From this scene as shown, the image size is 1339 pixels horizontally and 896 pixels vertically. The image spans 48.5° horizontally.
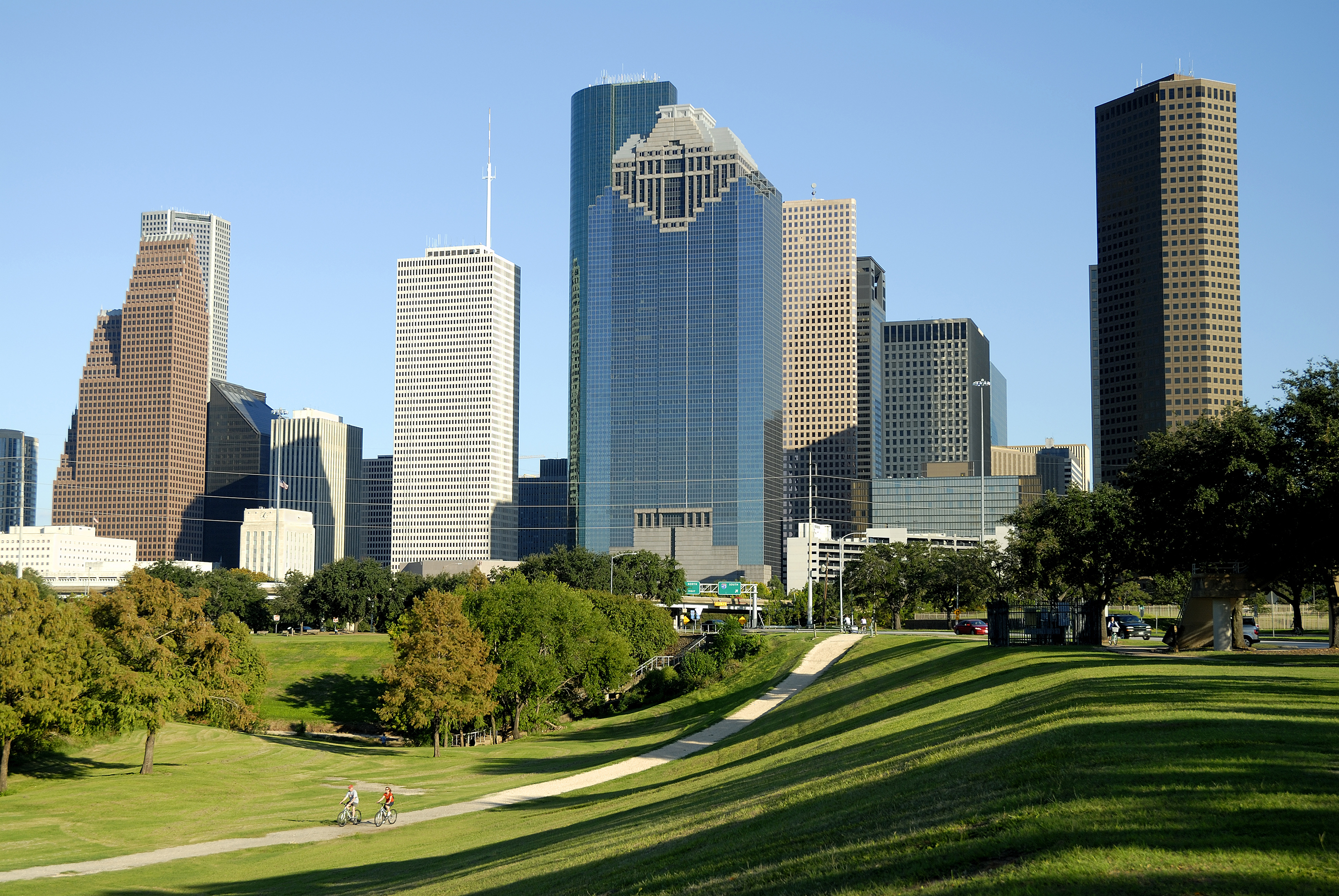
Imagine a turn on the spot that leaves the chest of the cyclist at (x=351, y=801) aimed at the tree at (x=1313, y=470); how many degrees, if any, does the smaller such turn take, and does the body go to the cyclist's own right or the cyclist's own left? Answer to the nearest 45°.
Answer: approximately 135° to the cyclist's own left

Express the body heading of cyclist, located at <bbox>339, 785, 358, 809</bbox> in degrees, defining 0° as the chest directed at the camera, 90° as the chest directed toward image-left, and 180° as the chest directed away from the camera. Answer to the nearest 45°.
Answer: approximately 45°
